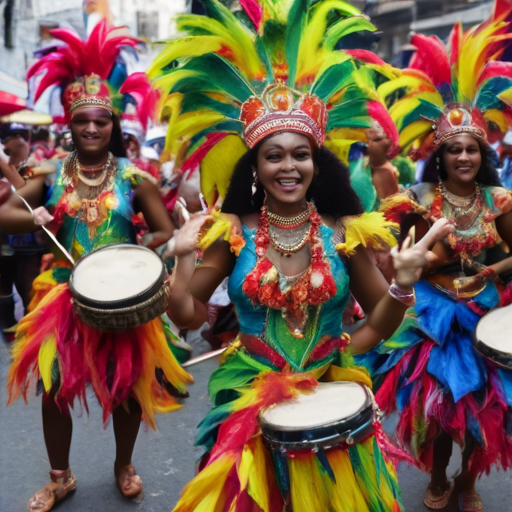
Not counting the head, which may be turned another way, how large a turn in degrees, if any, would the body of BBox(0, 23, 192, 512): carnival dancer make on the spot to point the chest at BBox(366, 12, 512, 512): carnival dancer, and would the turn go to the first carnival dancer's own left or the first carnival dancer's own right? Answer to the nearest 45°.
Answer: approximately 90° to the first carnival dancer's own left

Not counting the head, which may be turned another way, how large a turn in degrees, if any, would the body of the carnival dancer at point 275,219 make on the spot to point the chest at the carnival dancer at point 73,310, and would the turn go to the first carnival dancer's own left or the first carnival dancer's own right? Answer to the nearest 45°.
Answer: approximately 135° to the first carnival dancer's own right

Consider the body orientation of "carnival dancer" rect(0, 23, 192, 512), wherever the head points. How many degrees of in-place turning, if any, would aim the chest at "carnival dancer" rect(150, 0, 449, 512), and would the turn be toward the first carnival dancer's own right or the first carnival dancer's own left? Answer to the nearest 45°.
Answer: approximately 45° to the first carnival dancer's own left

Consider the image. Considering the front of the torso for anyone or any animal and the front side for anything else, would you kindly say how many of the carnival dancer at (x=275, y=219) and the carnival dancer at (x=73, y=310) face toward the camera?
2

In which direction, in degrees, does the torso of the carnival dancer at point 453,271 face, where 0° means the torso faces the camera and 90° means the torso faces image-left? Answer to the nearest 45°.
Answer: approximately 0°

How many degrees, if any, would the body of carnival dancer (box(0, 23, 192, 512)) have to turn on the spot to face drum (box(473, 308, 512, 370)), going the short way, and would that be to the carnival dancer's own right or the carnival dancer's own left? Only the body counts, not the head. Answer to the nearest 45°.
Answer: approximately 45° to the carnival dancer's own left

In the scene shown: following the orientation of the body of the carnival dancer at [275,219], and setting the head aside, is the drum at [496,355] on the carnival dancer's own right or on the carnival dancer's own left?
on the carnival dancer's own left

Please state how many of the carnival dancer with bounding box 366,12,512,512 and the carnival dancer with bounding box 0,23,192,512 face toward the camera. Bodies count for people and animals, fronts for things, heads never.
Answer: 2
